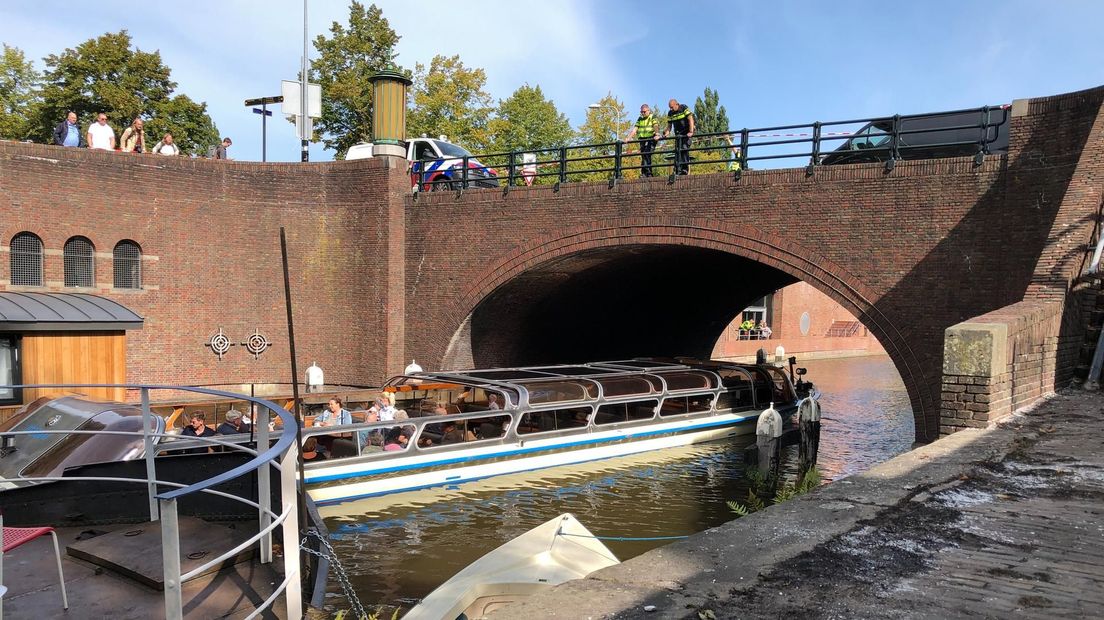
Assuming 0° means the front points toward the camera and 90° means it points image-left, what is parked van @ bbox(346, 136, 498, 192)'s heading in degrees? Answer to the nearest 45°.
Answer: approximately 315°

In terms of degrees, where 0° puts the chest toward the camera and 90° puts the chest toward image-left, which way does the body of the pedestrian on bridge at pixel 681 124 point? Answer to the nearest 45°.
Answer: approximately 45°

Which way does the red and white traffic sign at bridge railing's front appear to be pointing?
toward the camera

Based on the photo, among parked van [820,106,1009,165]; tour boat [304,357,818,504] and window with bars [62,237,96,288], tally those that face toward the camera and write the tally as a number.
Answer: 1

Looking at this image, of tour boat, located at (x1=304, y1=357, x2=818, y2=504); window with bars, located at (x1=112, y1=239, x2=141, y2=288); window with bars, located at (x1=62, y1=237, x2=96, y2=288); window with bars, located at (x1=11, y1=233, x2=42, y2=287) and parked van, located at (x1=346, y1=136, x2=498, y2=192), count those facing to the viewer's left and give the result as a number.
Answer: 0

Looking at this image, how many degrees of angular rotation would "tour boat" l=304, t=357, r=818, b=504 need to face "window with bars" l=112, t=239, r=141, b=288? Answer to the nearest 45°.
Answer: approximately 90° to its left

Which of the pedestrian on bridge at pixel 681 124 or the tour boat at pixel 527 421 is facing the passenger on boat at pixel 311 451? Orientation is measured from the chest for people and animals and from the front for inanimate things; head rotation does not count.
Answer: the pedestrian on bridge

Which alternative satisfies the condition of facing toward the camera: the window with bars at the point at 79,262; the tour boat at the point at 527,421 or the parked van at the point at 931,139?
the window with bars

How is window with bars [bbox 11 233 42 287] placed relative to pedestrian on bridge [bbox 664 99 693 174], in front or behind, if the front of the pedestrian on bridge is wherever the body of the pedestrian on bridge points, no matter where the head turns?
in front

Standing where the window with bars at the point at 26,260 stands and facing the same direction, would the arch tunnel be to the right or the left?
on its left

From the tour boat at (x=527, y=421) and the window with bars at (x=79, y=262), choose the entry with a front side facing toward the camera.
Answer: the window with bars
